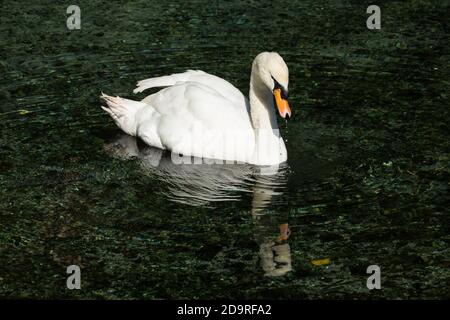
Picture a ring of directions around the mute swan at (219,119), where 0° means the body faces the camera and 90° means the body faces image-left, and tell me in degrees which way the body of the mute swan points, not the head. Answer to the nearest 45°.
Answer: approximately 270°
